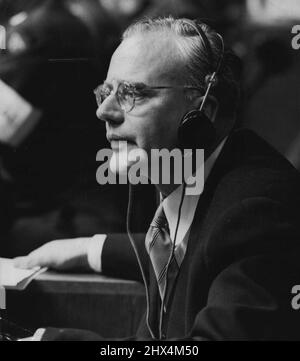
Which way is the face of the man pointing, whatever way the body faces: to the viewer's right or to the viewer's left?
to the viewer's left

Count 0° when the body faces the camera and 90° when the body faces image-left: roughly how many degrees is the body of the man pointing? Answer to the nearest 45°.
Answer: approximately 45°
